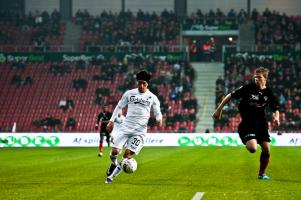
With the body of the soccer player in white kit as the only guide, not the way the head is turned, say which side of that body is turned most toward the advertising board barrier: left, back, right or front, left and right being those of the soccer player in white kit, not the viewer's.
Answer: back

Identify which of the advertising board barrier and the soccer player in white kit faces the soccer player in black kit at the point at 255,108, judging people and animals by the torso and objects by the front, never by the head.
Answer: the advertising board barrier

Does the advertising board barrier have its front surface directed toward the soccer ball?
yes

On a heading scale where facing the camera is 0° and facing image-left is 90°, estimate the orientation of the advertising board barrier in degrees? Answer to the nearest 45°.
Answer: approximately 0°

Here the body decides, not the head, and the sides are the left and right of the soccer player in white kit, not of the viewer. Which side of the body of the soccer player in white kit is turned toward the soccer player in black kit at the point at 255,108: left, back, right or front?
left

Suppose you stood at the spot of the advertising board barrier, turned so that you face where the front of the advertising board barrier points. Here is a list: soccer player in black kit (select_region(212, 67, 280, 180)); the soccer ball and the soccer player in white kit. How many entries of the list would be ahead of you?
3

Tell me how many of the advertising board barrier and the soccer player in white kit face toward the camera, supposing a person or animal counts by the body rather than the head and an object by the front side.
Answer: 2

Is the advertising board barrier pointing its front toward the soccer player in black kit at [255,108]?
yes
